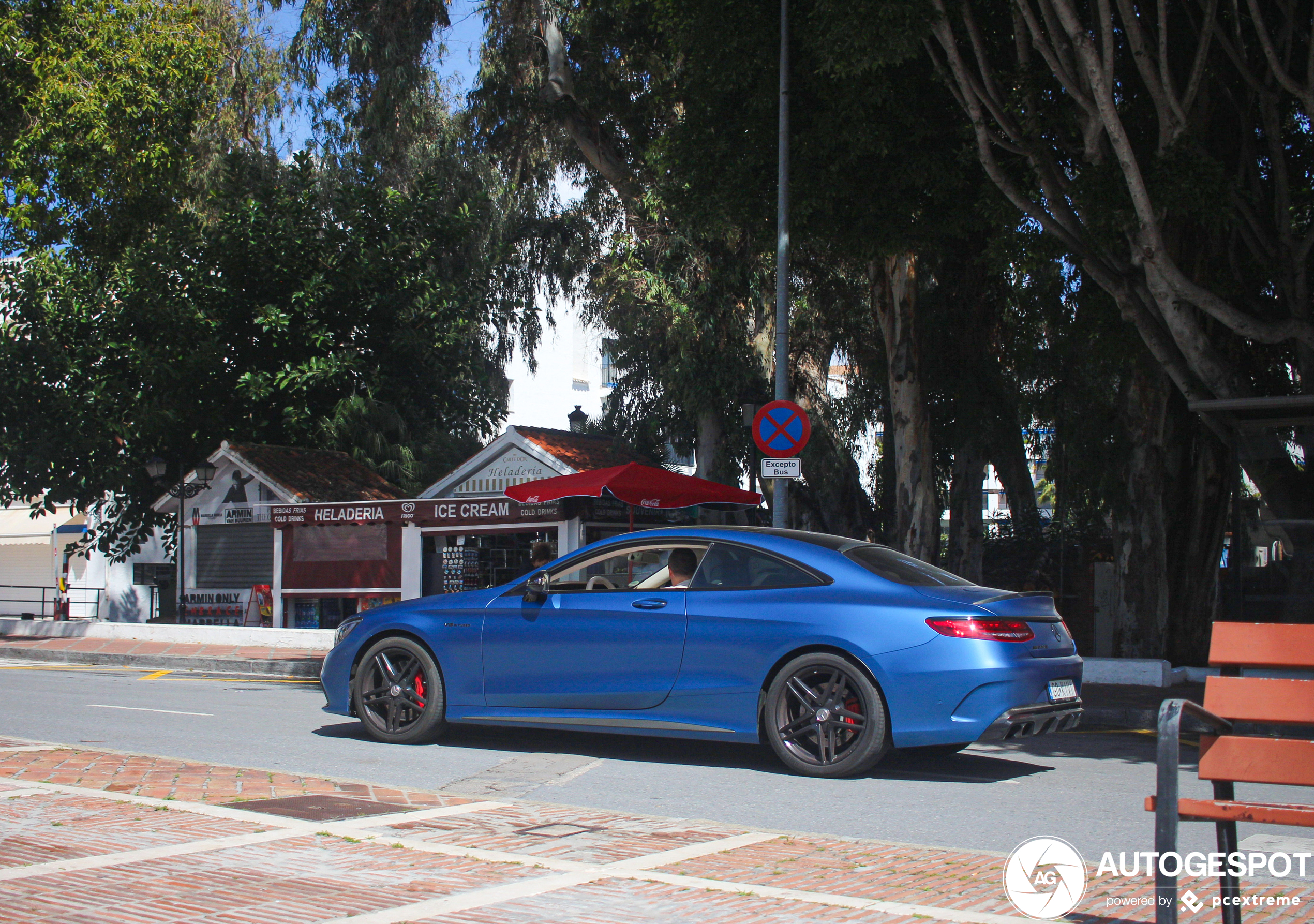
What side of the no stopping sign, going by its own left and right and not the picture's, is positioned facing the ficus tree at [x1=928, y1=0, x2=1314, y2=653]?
left

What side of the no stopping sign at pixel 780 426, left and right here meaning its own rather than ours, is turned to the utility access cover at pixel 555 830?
front

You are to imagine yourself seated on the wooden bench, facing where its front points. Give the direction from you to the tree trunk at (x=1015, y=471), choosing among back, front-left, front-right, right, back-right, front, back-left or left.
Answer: back-right

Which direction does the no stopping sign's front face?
toward the camera

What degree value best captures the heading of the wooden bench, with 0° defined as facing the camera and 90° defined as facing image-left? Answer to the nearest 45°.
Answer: approximately 45°

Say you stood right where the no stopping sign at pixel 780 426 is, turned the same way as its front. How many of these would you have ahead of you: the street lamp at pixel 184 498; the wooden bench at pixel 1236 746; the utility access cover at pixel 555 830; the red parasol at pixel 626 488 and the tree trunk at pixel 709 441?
2

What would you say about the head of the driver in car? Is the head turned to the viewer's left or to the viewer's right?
to the viewer's left

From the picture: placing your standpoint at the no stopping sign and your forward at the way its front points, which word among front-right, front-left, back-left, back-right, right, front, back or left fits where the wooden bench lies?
front

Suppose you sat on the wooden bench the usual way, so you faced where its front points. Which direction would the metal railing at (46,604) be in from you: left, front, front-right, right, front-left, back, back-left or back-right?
right

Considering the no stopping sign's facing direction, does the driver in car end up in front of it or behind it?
in front

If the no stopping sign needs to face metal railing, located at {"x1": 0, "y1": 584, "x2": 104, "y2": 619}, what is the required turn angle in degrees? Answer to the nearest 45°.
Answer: approximately 135° to its right

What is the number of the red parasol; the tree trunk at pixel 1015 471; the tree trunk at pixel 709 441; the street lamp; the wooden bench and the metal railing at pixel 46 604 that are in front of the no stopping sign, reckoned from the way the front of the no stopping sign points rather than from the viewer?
1

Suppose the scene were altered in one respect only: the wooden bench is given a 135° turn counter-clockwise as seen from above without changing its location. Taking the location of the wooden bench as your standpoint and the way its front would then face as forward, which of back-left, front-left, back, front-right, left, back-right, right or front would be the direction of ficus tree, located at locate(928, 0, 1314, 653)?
left
